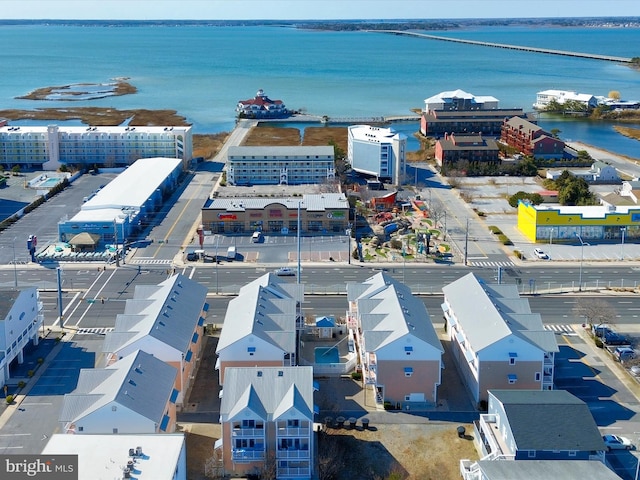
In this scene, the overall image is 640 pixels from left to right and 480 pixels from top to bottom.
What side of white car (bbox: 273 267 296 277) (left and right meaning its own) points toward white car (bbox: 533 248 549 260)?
back

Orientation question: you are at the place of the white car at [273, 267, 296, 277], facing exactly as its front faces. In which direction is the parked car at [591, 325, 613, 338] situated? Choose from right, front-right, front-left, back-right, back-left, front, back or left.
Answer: back-left

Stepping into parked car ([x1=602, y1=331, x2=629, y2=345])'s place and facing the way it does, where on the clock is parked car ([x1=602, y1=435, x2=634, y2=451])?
parked car ([x1=602, y1=435, x2=634, y2=451]) is roughly at 3 o'clock from parked car ([x1=602, y1=331, x2=629, y2=345]).

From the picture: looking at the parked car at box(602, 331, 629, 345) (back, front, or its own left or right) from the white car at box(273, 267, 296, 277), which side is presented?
back

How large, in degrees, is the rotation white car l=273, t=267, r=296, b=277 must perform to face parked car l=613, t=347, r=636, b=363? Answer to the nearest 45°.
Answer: approximately 135° to its left

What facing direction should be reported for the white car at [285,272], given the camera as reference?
facing to the left of the viewer

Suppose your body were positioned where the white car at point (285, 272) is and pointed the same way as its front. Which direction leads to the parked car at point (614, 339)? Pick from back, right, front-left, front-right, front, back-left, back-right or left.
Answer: back-left
